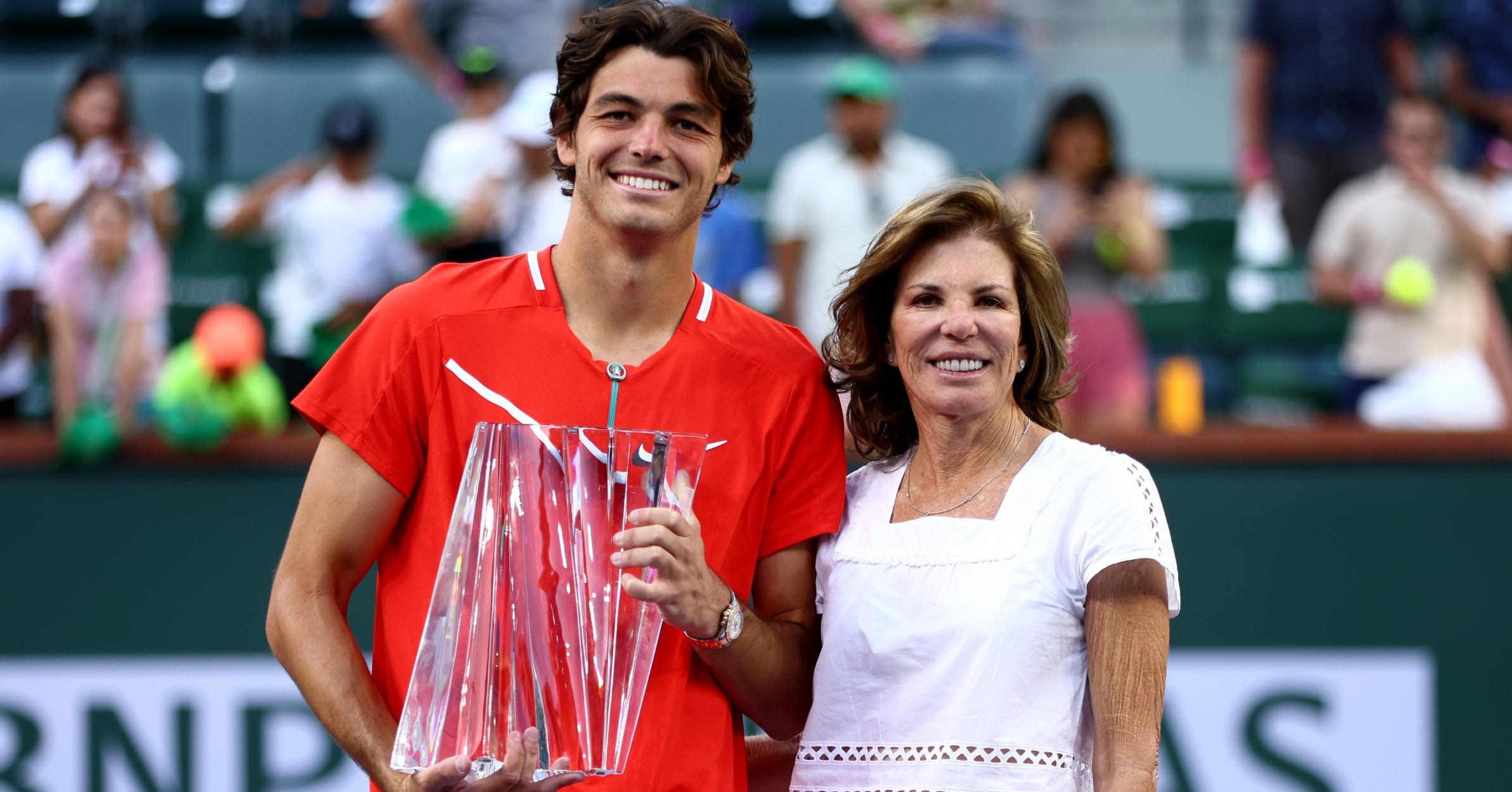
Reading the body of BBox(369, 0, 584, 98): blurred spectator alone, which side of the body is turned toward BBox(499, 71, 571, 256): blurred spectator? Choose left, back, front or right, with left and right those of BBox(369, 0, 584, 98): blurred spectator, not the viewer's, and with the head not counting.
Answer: front

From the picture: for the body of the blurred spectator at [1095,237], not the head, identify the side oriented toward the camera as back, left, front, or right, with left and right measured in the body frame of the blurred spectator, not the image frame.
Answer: front

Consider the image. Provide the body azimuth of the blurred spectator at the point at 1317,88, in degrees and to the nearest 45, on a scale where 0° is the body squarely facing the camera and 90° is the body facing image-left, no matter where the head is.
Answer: approximately 0°

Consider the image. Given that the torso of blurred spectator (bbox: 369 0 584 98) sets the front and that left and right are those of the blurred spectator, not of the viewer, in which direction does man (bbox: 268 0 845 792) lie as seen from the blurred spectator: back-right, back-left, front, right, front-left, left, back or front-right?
front

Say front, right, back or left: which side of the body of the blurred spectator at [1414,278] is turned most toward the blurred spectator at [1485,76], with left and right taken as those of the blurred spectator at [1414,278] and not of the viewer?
back

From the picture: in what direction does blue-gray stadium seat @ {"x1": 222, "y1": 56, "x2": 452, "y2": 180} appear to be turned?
toward the camera

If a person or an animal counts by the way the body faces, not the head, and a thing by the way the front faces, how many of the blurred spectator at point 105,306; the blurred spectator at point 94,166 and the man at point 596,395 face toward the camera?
3

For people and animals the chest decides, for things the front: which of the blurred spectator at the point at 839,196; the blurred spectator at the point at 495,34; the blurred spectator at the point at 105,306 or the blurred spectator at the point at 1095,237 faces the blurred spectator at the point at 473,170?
the blurred spectator at the point at 495,34

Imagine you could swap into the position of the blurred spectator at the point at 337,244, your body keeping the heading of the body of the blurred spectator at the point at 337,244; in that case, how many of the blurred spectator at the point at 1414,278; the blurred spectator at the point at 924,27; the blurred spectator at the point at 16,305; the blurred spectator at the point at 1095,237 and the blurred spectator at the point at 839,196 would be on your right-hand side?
1

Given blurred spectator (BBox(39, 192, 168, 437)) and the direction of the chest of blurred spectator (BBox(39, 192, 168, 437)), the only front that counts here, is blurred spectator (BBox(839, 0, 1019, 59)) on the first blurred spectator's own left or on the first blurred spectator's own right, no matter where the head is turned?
on the first blurred spectator's own left

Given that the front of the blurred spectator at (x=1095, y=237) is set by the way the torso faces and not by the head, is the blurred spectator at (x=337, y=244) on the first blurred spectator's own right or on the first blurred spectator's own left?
on the first blurred spectator's own right

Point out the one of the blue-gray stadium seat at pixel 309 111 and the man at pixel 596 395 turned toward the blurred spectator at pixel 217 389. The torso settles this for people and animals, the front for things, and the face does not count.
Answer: the blue-gray stadium seat

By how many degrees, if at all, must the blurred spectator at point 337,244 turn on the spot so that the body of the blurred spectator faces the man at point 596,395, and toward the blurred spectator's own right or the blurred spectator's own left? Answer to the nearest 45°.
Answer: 0° — they already face them
